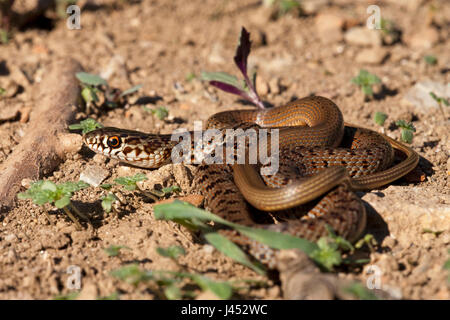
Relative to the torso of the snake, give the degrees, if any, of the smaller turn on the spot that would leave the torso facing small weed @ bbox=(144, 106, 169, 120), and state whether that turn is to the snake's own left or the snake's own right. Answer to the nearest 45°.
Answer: approximately 45° to the snake's own right

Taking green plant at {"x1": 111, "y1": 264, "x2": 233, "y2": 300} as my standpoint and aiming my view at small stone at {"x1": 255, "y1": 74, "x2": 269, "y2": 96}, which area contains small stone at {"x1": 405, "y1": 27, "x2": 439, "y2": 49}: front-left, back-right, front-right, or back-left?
front-right

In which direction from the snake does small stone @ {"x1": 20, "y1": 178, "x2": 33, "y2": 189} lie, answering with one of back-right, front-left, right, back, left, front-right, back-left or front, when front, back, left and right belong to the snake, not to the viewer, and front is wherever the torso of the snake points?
front

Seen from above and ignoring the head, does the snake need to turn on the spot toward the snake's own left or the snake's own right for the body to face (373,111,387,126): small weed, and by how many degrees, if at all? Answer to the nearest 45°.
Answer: approximately 135° to the snake's own right

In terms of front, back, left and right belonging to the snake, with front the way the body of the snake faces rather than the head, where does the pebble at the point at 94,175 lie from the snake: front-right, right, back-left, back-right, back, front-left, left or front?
front

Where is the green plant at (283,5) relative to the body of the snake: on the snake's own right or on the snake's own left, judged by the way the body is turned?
on the snake's own right

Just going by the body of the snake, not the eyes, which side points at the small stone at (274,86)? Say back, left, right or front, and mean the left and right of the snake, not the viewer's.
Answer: right

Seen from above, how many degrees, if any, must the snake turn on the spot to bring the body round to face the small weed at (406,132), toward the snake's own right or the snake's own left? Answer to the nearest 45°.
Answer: approximately 135° to the snake's own right

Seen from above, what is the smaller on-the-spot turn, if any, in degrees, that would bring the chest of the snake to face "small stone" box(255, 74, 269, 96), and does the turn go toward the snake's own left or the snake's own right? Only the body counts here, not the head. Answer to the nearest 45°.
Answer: approximately 90° to the snake's own right

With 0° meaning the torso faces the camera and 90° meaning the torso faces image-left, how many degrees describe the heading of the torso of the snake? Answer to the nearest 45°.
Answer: approximately 90°

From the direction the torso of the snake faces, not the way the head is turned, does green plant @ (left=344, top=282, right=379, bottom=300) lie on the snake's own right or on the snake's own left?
on the snake's own left

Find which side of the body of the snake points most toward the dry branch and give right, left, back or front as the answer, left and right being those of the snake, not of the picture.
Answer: front
